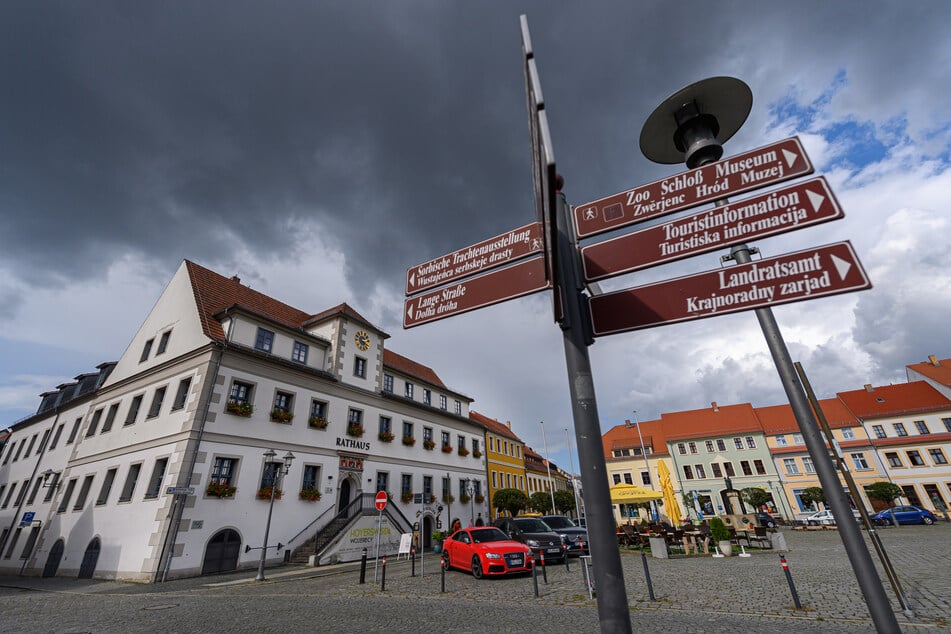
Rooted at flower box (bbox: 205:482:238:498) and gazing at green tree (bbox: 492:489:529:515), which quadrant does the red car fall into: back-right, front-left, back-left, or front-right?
front-right

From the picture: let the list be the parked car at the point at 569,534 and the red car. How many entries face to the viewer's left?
0

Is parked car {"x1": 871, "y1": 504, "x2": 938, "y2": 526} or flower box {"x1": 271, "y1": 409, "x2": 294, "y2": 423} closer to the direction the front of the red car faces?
the parked car

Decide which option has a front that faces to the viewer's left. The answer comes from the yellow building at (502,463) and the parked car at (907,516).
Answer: the parked car

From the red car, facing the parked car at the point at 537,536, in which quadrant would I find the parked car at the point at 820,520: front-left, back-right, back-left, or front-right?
front-right

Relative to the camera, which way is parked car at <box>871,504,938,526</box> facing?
to the viewer's left

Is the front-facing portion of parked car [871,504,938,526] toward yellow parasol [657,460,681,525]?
no

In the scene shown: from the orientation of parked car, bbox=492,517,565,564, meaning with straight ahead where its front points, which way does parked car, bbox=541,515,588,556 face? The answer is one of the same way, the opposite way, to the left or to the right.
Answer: the same way

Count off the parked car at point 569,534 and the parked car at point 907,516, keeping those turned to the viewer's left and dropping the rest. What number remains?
1

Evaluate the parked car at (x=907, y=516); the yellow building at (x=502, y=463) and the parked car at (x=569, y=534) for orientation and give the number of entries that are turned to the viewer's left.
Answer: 1

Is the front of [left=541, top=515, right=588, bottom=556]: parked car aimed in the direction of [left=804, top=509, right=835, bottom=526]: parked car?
no

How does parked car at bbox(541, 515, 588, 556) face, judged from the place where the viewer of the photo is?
facing the viewer and to the right of the viewer
